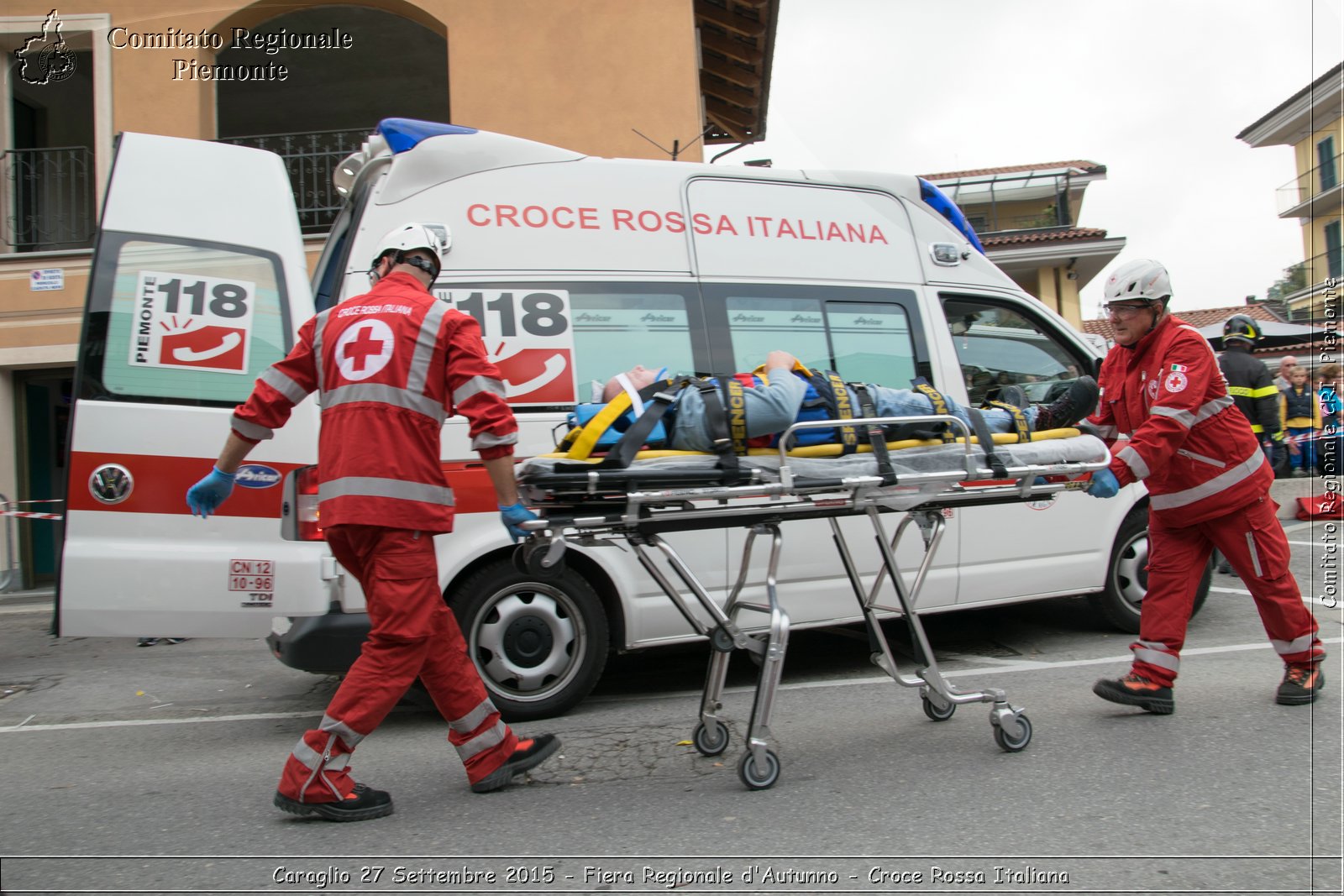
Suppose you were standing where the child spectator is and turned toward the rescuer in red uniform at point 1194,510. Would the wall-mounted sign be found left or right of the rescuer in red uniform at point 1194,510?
right

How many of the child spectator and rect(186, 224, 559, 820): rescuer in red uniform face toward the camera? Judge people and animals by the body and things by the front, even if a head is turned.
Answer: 1

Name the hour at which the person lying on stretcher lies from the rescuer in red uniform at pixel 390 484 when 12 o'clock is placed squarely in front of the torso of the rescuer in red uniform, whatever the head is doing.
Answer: The person lying on stretcher is roughly at 2 o'clock from the rescuer in red uniform.

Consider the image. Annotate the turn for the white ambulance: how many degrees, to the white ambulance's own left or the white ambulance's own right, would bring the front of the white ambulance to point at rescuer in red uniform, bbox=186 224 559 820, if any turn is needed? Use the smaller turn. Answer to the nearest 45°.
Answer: approximately 135° to the white ambulance's own right

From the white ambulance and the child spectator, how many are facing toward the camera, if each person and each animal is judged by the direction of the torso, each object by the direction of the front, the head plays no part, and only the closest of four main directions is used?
1

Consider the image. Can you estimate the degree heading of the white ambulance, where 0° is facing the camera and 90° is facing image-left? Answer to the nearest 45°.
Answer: approximately 225°

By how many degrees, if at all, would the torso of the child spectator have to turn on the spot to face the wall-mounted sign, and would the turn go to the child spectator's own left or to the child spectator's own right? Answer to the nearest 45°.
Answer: approximately 45° to the child spectator's own right

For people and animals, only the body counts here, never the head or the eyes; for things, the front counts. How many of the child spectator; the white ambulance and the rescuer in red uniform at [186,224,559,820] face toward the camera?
1

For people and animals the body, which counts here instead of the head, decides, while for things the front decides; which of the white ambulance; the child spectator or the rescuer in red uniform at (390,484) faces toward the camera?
the child spectator

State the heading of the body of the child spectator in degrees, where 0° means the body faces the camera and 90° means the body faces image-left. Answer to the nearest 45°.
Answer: approximately 0°

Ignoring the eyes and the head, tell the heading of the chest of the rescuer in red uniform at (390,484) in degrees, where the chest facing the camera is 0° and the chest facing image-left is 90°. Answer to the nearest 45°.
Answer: approximately 225°

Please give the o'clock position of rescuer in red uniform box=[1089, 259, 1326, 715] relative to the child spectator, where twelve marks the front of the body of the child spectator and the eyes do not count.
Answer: The rescuer in red uniform is roughly at 12 o'clock from the child spectator.

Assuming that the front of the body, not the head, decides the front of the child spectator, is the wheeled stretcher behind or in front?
in front
